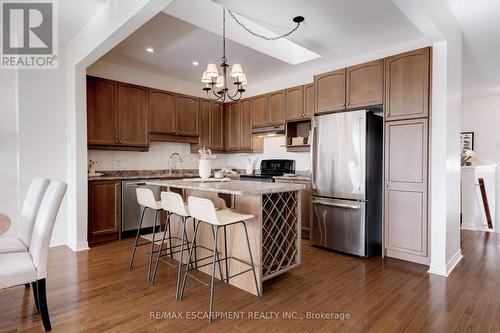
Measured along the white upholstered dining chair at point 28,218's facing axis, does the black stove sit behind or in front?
behind

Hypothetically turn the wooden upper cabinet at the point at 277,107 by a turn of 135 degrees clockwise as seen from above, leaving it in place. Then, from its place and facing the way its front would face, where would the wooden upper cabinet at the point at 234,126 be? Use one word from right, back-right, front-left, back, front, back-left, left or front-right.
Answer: front-left

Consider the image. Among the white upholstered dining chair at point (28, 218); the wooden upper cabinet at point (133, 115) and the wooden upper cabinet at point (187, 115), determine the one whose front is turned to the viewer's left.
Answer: the white upholstered dining chair

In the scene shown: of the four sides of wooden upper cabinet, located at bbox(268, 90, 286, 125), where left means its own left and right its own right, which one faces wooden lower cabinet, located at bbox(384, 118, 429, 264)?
left

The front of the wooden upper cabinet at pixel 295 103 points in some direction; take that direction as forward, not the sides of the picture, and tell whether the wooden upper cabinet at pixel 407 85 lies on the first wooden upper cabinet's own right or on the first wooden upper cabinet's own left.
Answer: on the first wooden upper cabinet's own left

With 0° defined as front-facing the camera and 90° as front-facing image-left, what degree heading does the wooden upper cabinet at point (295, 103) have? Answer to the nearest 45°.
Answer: approximately 45°

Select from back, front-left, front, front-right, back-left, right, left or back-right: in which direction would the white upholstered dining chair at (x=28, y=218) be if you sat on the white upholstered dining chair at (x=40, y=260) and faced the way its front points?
right

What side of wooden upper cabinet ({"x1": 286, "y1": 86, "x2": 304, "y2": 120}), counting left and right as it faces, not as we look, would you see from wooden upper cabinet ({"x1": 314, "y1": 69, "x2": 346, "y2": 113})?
left

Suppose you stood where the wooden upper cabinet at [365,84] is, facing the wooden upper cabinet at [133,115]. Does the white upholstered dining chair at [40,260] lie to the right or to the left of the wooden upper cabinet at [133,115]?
left

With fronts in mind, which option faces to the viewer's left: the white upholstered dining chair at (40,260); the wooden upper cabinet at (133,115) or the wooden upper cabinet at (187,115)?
the white upholstered dining chair

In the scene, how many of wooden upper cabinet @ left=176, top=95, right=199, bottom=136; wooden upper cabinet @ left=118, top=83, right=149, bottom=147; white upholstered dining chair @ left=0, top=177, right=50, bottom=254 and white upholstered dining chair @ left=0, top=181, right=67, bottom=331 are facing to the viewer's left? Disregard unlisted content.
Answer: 2

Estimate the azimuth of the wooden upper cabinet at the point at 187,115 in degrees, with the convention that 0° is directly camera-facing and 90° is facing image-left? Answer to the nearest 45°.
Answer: approximately 315°

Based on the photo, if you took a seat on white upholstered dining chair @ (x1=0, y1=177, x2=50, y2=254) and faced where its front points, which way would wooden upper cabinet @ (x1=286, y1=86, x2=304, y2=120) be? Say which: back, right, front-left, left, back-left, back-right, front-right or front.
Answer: back

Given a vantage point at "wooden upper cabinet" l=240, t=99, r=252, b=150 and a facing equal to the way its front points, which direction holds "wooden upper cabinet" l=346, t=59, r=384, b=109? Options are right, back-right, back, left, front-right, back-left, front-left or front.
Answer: left

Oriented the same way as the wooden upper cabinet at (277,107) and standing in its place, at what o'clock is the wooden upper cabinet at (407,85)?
the wooden upper cabinet at (407,85) is roughly at 9 o'clock from the wooden upper cabinet at (277,107).

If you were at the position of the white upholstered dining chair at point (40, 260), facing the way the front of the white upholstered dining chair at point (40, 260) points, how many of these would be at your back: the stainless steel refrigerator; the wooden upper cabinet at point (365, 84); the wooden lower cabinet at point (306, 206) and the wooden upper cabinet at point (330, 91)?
4
